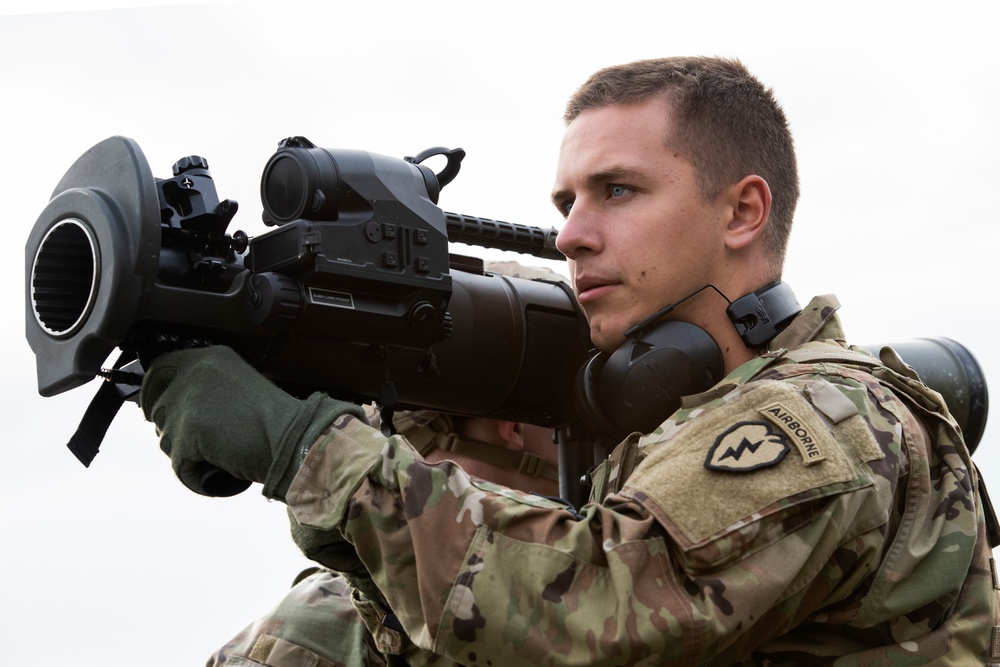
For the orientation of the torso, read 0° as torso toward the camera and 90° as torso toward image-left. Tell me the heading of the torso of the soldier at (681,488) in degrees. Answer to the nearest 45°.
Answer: approximately 90°

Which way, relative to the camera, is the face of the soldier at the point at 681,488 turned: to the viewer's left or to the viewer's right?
to the viewer's left

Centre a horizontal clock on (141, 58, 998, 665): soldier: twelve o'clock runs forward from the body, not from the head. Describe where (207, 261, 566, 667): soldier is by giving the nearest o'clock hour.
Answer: (207, 261, 566, 667): soldier is roughly at 2 o'clock from (141, 58, 998, 665): soldier.
